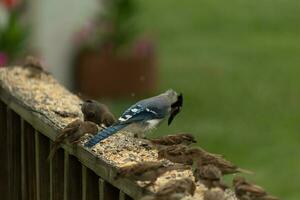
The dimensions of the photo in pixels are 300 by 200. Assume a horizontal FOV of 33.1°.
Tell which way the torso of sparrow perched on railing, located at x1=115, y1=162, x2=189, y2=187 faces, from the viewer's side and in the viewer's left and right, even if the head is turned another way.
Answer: facing to the left of the viewer

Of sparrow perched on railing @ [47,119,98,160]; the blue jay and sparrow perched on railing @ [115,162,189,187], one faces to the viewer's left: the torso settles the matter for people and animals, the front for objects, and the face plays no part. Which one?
sparrow perched on railing @ [115,162,189,187]

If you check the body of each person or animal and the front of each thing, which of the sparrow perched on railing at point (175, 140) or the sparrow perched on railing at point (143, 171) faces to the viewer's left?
the sparrow perched on railing at point (143, 171)

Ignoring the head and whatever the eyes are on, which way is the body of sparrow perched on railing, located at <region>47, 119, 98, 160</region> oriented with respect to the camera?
to the viewer's right

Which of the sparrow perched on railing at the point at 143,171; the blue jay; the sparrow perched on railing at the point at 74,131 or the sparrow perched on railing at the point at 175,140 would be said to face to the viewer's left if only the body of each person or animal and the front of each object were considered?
the sparrow perched on railing at the point at 143,171
